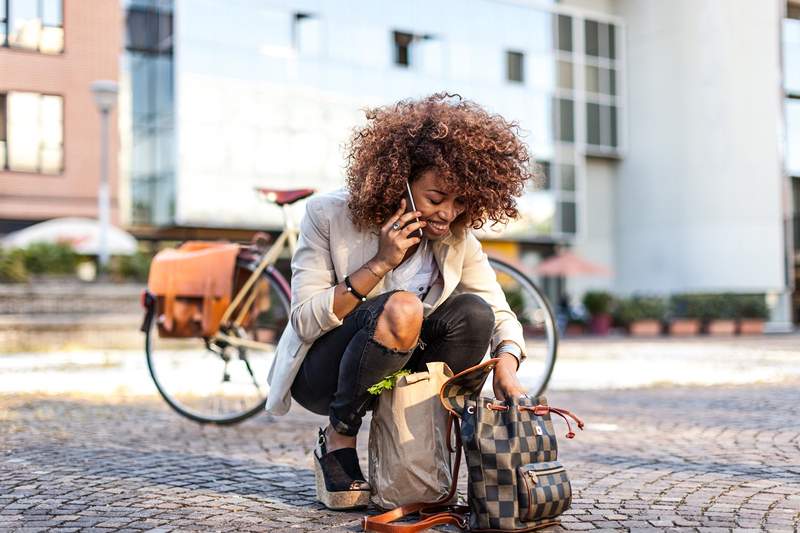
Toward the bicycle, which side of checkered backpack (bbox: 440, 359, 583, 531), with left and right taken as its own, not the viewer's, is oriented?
back

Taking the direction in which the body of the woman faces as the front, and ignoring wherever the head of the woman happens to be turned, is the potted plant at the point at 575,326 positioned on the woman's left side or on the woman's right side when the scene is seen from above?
on the woman's left side

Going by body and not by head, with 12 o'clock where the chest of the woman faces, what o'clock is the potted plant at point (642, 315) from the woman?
The potted plant is roughly at 8 o'clock from the woman.

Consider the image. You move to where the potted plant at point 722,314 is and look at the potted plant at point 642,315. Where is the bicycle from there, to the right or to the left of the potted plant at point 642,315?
left

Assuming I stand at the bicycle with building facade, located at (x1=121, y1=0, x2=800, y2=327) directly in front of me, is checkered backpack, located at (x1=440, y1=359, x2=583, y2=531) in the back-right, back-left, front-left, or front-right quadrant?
back-right

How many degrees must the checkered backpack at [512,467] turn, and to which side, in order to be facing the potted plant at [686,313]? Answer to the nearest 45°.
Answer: approximately 135° to its left

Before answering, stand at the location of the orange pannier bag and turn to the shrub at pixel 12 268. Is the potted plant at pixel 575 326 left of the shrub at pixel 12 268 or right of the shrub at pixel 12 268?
right

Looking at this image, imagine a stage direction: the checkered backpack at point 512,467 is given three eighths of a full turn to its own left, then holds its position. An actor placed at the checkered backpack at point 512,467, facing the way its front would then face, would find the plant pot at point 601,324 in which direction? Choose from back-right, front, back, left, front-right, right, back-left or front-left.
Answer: front

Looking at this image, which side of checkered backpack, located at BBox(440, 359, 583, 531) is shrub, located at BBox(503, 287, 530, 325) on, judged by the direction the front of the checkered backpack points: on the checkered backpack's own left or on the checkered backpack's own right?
on the checkered backpack's own left

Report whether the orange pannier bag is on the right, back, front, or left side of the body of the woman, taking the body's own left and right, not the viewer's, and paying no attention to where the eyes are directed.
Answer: back

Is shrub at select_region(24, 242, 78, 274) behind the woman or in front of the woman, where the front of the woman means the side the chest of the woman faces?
behind

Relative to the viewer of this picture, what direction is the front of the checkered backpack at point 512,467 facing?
facing the viewer and to the right of the viewer

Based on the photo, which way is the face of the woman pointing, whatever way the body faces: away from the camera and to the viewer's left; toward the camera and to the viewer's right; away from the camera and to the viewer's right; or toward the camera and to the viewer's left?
toward the camera and to the viewer's right

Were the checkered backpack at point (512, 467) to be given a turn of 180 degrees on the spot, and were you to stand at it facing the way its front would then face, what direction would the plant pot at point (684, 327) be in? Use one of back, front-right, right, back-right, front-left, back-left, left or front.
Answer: front-right
